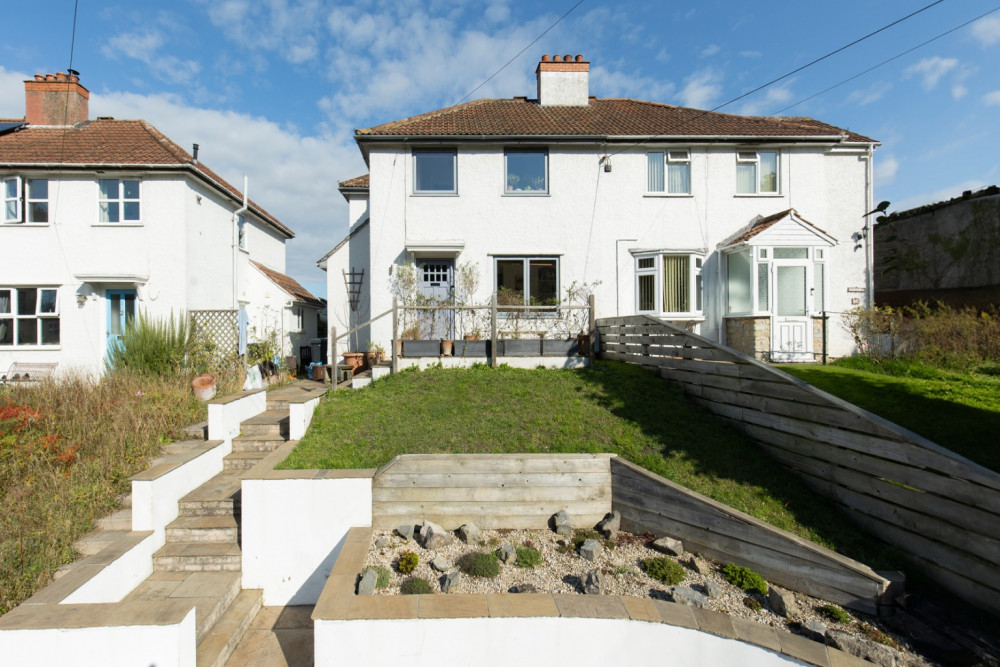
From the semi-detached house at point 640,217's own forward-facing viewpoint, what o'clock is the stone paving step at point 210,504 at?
The stone paving step is roughly at 1 o'clock from the semi-detached house.

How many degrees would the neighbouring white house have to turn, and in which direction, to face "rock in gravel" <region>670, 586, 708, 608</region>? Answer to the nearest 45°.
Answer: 0° — it already faces it

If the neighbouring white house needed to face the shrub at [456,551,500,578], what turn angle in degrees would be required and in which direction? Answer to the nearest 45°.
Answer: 0° — it already faces it

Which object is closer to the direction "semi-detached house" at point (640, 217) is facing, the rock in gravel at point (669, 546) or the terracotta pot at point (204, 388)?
the rock in gravel

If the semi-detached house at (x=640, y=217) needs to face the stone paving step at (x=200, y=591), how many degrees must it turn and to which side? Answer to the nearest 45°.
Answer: approximately 45° to its right

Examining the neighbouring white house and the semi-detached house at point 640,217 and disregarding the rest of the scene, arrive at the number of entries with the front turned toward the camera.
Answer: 2

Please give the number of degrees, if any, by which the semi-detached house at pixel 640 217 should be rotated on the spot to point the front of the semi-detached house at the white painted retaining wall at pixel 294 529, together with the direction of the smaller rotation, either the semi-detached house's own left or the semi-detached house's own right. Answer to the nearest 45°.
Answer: approximately 45° to the semi-detached house's own right

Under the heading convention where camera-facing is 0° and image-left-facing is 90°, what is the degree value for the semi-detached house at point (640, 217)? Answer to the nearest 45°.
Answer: approximately 0°

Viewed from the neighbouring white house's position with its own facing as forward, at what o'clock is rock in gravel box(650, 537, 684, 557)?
The rock in gravel is roughly at 11 o'clock from the neighbouring white house.

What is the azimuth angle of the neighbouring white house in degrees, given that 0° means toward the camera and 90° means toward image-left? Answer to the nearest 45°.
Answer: approximately 0°

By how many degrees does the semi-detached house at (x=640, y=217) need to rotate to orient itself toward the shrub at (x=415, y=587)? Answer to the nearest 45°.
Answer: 0° — it already faces it
